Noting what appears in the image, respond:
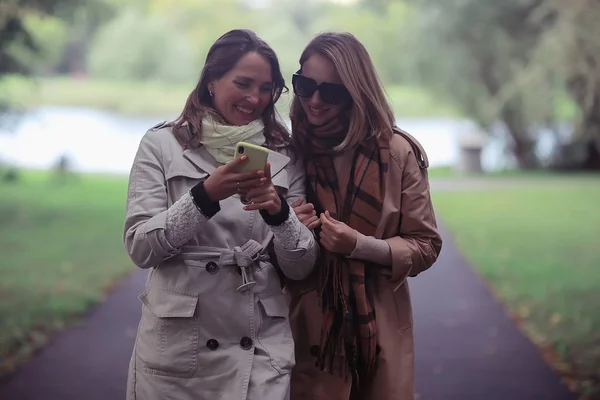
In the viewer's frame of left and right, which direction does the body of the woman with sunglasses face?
facing the viewer and to the left of the viewer

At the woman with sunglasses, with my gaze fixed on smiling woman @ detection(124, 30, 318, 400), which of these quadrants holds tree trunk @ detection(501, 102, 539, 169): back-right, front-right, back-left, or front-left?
back-right

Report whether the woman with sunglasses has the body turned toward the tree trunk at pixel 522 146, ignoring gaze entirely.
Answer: no

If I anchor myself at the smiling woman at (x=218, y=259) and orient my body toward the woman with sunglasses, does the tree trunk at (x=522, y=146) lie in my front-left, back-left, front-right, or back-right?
front-left

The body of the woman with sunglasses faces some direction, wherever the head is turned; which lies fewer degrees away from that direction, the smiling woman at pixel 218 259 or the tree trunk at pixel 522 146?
the smiling woman

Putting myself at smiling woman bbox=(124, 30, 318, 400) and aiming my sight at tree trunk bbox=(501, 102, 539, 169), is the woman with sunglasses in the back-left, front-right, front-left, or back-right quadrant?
front-right

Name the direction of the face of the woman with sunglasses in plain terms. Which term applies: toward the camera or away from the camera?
toward the camera

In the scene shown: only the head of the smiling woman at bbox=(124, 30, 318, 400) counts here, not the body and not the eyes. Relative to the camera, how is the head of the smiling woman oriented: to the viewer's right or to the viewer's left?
to the viewer's right
